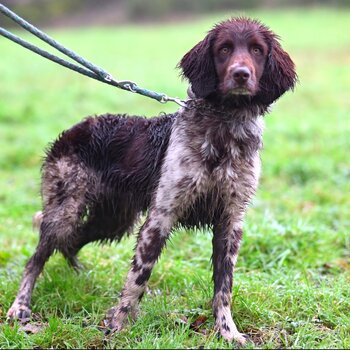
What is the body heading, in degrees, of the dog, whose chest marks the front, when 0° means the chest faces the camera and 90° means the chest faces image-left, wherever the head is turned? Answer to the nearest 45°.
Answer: approximately 315°
